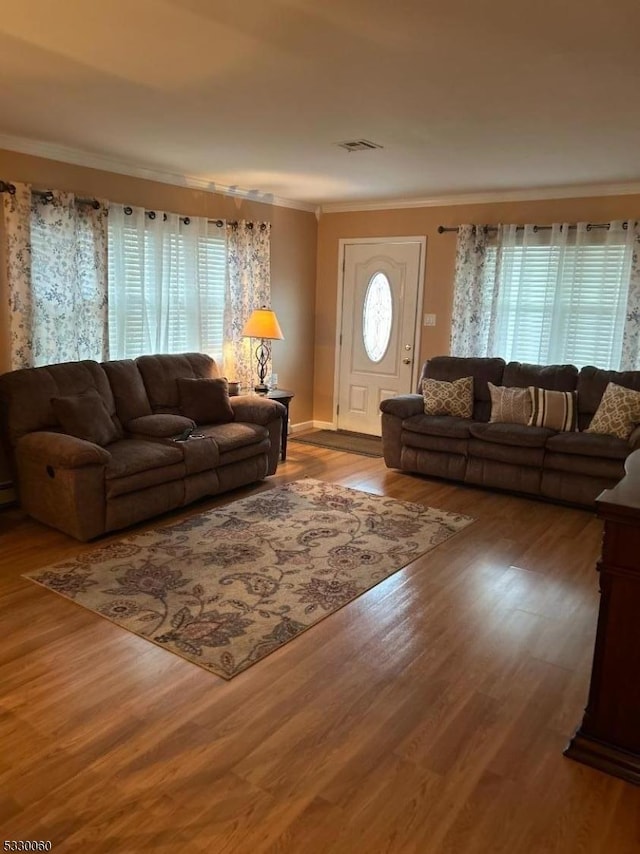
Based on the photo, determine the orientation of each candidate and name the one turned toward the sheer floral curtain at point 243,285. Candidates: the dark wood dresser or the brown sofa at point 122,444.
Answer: the dark wood dresser

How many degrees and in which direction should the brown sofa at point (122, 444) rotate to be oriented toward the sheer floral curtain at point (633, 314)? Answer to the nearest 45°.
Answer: approximately 45° to its left

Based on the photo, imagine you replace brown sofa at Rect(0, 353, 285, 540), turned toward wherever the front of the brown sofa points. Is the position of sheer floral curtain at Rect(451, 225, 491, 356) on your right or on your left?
on your left

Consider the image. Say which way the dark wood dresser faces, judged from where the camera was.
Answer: facing away from the viewer and to the left of the viewer

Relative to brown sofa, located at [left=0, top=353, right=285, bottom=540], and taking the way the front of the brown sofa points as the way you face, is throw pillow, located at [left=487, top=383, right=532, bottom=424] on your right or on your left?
on your left

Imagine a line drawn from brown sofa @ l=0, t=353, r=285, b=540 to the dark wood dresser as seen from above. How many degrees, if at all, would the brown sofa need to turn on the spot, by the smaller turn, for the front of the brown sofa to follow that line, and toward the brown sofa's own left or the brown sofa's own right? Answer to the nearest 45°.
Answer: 0° — it already faces it

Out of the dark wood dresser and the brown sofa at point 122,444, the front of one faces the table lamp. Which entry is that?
the dark wood dresser

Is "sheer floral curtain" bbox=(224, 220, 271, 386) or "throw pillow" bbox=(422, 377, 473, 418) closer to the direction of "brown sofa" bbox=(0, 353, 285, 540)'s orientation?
the throw pillow
